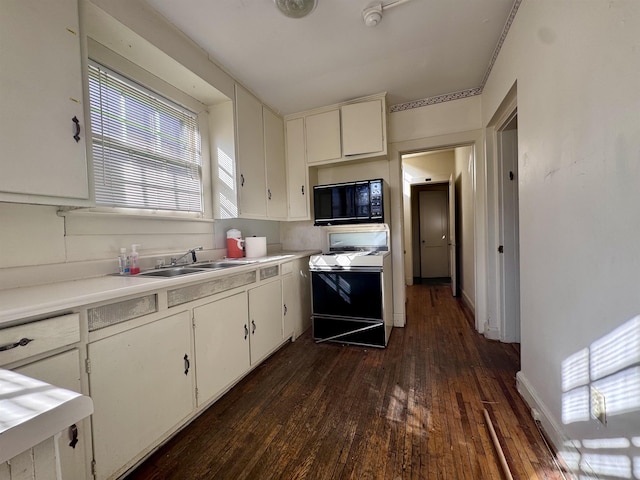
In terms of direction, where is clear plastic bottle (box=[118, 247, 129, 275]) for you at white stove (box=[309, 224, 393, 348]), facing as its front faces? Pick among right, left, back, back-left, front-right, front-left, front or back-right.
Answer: front-right

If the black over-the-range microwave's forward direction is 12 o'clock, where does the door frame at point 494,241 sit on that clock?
The door frame is roughly at 9 o'clock from the black over-the-range microwave.

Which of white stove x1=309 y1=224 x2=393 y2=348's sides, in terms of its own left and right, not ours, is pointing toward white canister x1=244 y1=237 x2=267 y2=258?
right

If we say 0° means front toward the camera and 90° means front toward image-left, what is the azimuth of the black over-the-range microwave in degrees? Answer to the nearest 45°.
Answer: approximately 0°

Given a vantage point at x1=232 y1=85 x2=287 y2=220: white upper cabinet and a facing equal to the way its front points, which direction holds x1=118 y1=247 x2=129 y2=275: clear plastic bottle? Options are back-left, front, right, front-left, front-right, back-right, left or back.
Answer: right

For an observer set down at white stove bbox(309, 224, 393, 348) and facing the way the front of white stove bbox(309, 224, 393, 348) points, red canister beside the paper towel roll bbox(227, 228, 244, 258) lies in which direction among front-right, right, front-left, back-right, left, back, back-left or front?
right

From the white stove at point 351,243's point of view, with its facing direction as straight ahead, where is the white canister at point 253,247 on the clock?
The white canister is roughly at 2 o'clock from the white stove.
